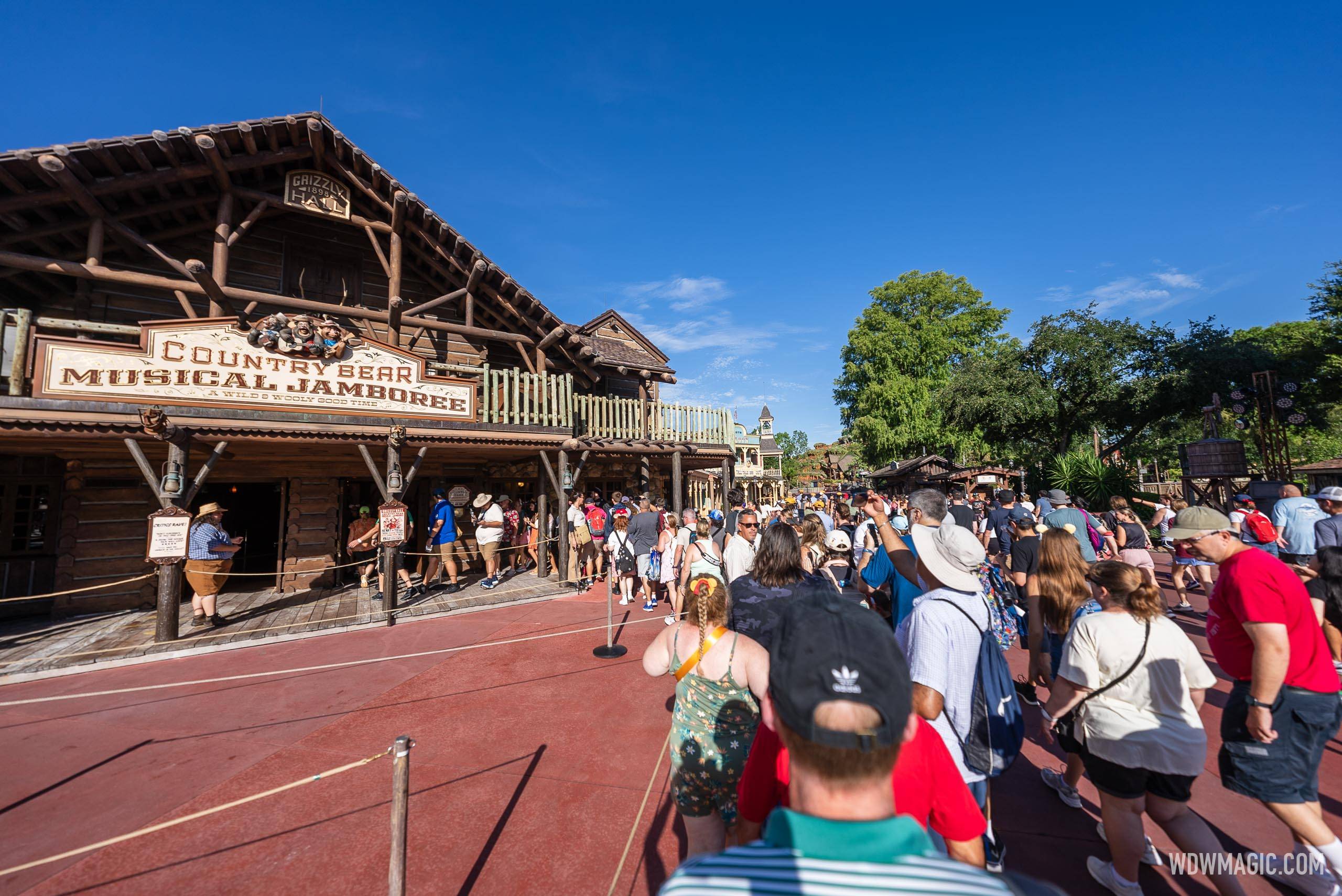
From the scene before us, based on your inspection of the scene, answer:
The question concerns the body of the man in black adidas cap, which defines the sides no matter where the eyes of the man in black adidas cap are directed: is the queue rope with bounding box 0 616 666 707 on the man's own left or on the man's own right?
on the man's own left

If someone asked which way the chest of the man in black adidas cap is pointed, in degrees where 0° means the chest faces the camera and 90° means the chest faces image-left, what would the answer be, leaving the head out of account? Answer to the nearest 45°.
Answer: approximately 180°

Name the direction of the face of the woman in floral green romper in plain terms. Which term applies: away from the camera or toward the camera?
away from the camera

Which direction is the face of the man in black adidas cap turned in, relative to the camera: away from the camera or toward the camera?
away from the camera

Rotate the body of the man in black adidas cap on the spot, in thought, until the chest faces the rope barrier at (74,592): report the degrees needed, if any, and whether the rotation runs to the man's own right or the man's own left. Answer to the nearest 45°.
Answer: approximately 90° to the man's own left

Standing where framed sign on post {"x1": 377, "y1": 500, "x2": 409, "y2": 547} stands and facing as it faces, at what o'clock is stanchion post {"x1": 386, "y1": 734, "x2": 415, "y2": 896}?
The stanchion post is roughly at 12 o'clock from the framed sign on post.

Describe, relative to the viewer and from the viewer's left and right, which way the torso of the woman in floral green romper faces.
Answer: facing away from the viewer

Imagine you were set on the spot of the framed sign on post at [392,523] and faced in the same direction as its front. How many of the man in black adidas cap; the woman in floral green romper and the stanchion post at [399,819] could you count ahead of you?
3

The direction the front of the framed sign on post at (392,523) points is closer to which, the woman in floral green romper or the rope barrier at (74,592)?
the woman in floral green romper

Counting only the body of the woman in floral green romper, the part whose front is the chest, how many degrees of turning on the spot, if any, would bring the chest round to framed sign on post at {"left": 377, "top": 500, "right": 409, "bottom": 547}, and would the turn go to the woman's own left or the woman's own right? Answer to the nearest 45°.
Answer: approximately 45° to the woman's own left

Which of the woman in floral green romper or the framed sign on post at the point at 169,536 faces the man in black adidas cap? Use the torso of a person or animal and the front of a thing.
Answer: the framed sign on post
